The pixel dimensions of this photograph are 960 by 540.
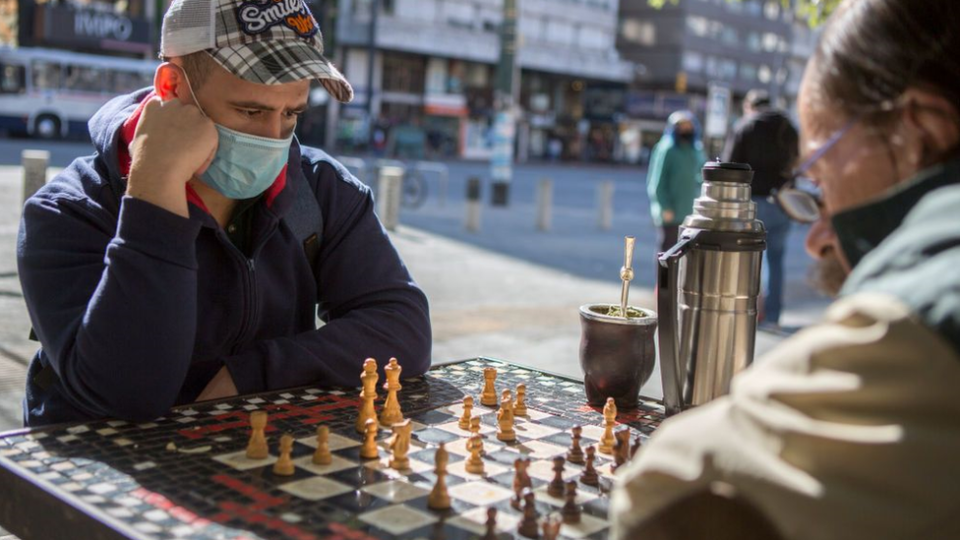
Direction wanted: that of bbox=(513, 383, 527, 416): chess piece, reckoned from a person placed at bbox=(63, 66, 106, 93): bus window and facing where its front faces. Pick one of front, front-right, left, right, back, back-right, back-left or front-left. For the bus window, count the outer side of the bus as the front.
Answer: front

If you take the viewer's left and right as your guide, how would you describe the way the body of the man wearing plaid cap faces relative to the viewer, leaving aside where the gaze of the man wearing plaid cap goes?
facing the viewer and to the right of the viewer

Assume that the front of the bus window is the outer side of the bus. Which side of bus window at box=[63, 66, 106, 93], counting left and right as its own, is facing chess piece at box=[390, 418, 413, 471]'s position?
front

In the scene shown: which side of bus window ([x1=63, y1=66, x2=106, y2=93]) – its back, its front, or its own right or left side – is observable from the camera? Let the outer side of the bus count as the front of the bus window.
front

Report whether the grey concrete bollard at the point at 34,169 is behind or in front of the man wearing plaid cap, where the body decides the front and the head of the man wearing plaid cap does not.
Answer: behind

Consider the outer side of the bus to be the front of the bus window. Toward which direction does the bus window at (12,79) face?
toward the camera

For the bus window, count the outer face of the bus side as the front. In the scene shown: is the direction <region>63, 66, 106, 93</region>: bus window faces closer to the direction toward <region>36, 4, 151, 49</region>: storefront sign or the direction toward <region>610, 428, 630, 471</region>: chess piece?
the chess piece

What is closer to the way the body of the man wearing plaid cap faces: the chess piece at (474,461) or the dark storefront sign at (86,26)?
the chess piece

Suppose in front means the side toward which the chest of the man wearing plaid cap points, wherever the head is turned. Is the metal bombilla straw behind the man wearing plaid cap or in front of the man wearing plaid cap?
in front

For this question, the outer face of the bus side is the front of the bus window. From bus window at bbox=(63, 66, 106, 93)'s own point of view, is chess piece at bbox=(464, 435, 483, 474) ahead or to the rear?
ahead
